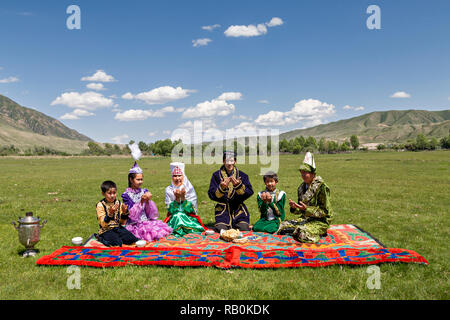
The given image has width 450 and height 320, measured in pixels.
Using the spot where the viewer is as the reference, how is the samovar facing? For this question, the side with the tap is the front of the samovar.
facing the viewer

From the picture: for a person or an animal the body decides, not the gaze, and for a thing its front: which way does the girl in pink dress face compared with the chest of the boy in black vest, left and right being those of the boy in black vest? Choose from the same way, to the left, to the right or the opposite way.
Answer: the same way

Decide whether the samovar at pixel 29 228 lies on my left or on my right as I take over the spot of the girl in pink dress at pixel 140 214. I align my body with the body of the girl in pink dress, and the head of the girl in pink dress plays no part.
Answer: on my right

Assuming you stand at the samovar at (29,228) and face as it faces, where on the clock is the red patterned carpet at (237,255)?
The red patterned carpet is roughly at 10 o'clock from the samovar.

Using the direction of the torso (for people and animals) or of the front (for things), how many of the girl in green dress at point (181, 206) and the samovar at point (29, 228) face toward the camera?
2

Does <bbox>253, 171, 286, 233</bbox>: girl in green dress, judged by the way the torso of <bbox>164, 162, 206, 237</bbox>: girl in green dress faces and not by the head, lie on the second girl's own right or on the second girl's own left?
on the second girl's own left

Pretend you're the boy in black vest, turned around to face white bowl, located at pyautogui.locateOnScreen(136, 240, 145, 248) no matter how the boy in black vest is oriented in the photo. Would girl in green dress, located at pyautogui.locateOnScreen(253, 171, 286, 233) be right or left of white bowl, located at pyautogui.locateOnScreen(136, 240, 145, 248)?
left

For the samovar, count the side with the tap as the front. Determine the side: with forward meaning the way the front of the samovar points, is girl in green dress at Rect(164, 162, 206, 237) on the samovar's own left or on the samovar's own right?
on the samovar's own left

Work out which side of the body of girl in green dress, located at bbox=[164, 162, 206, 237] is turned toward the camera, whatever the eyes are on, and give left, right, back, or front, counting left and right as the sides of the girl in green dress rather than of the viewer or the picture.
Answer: front

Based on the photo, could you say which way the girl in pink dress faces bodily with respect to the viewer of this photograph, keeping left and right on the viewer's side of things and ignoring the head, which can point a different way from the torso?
facing the viewer and to the right of the viewer

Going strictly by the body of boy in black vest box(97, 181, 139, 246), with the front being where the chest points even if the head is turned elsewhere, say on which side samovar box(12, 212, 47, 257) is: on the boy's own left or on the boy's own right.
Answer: on the boy's own right
